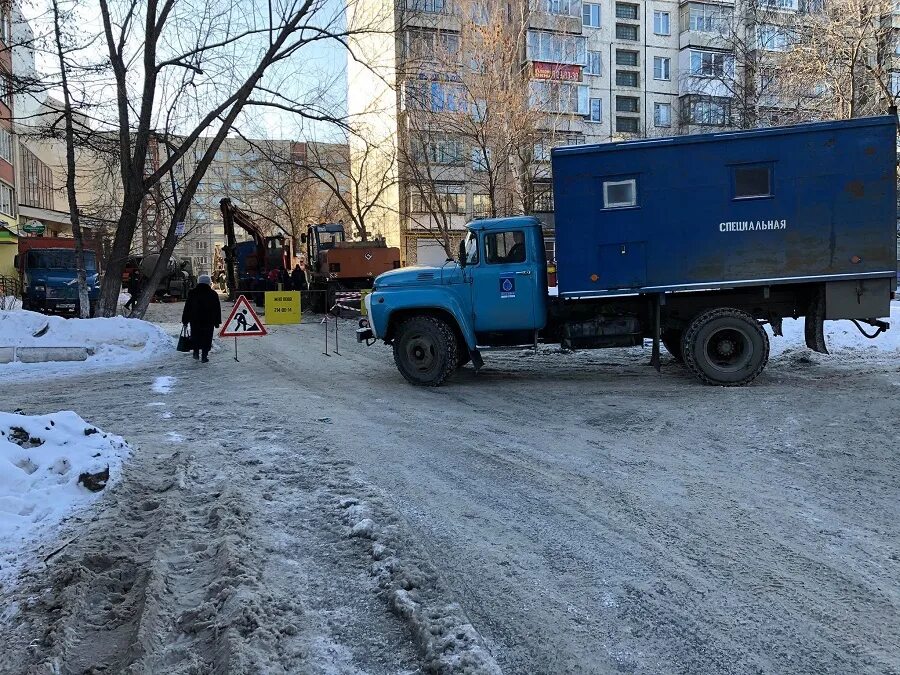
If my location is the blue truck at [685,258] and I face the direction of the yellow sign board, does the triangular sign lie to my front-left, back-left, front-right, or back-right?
front-left

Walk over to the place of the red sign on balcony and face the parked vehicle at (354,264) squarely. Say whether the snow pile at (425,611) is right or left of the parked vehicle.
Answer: left

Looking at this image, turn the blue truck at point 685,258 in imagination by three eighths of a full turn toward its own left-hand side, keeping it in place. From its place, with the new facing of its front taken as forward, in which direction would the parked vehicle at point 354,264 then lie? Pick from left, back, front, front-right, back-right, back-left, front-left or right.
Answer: back

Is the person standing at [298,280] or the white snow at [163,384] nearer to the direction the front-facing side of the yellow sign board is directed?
the white snow

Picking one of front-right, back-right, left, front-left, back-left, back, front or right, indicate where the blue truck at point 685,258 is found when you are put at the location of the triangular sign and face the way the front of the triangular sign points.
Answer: front-left

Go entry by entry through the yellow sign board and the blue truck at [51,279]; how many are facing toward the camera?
2

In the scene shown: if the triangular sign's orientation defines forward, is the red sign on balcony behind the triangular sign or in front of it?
behind

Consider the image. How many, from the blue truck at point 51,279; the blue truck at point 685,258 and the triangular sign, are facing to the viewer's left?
1

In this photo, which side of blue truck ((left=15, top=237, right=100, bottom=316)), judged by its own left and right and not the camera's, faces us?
front

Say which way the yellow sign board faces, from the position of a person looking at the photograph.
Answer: facing the viewer

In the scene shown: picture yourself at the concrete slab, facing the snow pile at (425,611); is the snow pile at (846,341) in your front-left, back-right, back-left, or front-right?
front-left

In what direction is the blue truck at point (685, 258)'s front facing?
to the viewer's left

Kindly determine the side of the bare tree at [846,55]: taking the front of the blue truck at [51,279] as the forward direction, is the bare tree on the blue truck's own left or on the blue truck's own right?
on the blue truck's own left

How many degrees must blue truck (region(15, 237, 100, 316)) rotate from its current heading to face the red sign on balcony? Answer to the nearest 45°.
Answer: approximately 90° to its left

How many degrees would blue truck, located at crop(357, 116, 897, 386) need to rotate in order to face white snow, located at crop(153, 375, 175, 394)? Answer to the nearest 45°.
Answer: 0° — it already faces it
